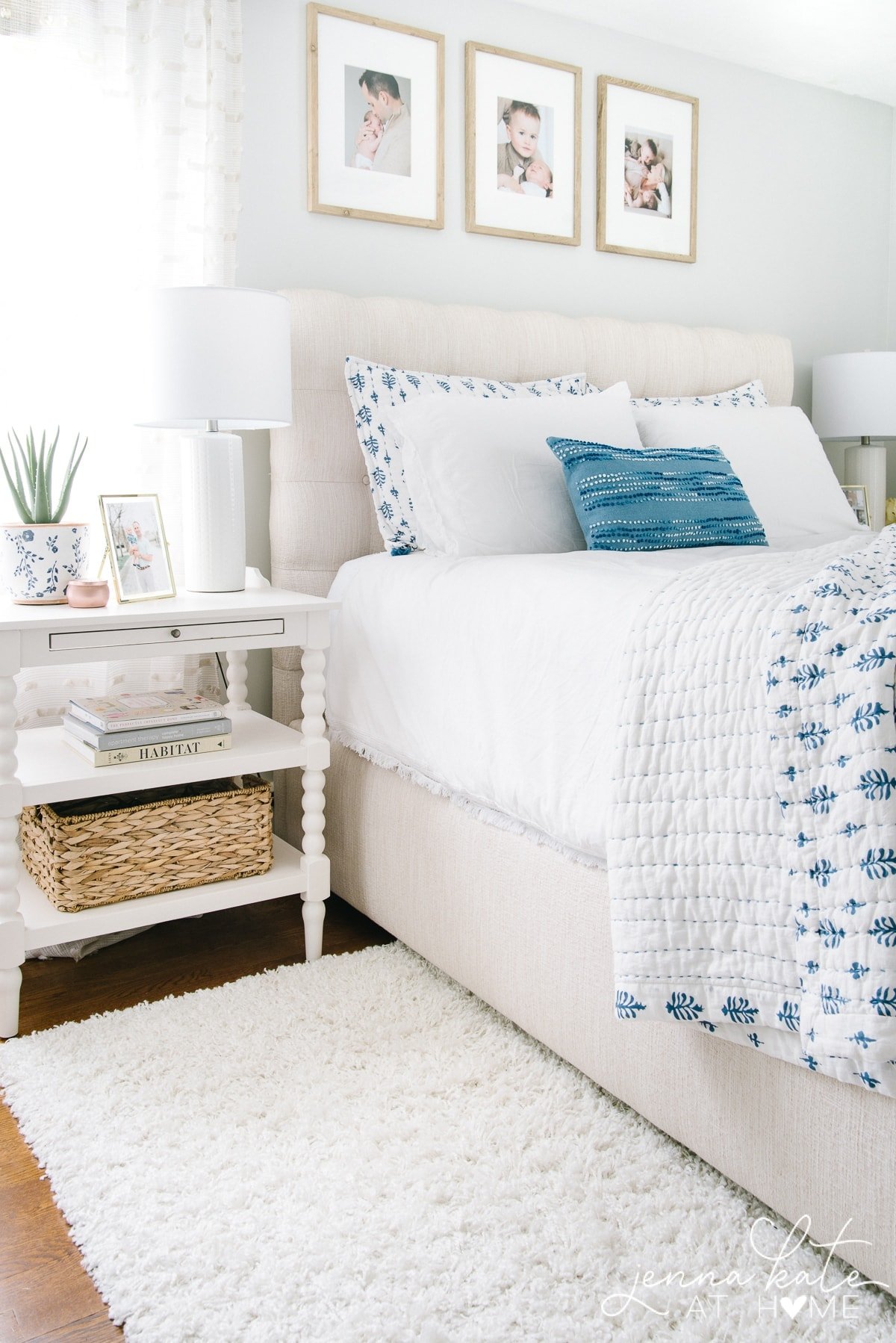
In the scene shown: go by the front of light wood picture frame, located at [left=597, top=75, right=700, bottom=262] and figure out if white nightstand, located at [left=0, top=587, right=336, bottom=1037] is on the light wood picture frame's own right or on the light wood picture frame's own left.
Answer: on the light wood picture frame's own right

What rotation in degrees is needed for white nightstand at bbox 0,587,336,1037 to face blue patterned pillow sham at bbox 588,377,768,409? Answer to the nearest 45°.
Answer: approximately 90° to its left

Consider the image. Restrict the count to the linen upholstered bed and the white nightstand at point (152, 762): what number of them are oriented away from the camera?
0

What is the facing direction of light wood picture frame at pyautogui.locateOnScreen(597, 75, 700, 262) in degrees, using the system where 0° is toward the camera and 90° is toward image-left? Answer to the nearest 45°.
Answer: approximately 315°

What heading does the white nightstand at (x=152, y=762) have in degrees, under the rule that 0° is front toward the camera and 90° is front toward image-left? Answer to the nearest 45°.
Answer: approximately 315°

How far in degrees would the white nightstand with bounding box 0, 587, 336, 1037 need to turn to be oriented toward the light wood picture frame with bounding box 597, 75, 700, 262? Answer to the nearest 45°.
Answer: approximately 90° to its left

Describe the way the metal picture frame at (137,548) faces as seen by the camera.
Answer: facing the viewer and to the right of the viewer
